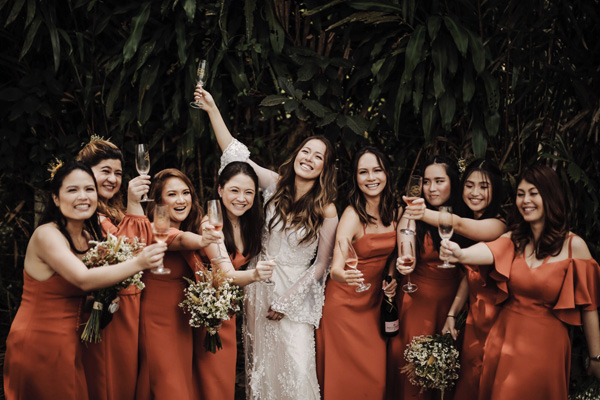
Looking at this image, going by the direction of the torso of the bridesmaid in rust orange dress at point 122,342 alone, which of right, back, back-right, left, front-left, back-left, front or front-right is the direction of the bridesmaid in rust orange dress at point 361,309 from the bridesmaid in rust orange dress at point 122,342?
front-left

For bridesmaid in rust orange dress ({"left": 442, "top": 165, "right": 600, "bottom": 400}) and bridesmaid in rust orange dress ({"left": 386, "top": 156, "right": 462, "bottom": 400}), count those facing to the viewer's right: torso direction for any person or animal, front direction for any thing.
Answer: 0

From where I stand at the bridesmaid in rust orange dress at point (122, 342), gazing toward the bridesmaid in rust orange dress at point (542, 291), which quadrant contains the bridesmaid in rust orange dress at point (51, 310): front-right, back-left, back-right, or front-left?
back-right

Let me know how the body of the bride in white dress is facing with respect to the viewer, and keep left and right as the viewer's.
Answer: facing the viewer and to the left of the viewer

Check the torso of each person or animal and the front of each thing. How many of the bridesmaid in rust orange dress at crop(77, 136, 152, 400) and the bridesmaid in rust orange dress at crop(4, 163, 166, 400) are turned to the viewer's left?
0

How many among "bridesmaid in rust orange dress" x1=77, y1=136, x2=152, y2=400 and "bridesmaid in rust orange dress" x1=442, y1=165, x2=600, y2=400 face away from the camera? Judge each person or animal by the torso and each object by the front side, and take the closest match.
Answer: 0

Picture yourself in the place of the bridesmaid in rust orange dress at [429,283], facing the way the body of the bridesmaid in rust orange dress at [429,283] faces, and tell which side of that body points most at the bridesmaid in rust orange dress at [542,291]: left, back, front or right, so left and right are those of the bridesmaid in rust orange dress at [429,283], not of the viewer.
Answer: left

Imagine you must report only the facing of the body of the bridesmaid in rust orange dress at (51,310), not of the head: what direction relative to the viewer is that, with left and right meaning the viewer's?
facing the viewer and to the right of the viewer

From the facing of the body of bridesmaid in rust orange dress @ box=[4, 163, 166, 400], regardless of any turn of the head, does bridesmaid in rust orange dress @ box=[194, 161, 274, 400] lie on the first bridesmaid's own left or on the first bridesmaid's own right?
on the first bridesmaid's own left

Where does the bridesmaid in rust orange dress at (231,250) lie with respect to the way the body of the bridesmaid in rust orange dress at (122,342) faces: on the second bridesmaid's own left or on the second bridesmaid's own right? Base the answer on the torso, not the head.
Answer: on the second bridesmaid's own left

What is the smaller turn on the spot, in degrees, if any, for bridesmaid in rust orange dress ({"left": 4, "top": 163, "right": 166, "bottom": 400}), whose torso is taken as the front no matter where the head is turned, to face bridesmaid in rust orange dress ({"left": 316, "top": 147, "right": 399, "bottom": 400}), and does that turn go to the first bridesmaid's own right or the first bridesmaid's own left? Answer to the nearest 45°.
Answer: approximately 45° to the first bridesmaid's own left
